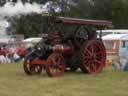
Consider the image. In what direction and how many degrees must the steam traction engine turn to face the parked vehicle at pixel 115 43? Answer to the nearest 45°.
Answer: approximately 135° to its right

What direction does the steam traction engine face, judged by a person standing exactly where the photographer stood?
facing the viewer and to the left of the viewer

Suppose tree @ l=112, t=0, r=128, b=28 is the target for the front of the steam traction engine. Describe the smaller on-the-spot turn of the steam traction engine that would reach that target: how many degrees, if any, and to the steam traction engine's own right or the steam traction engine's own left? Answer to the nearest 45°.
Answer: approximately 135° to the steam traction engine's own right
